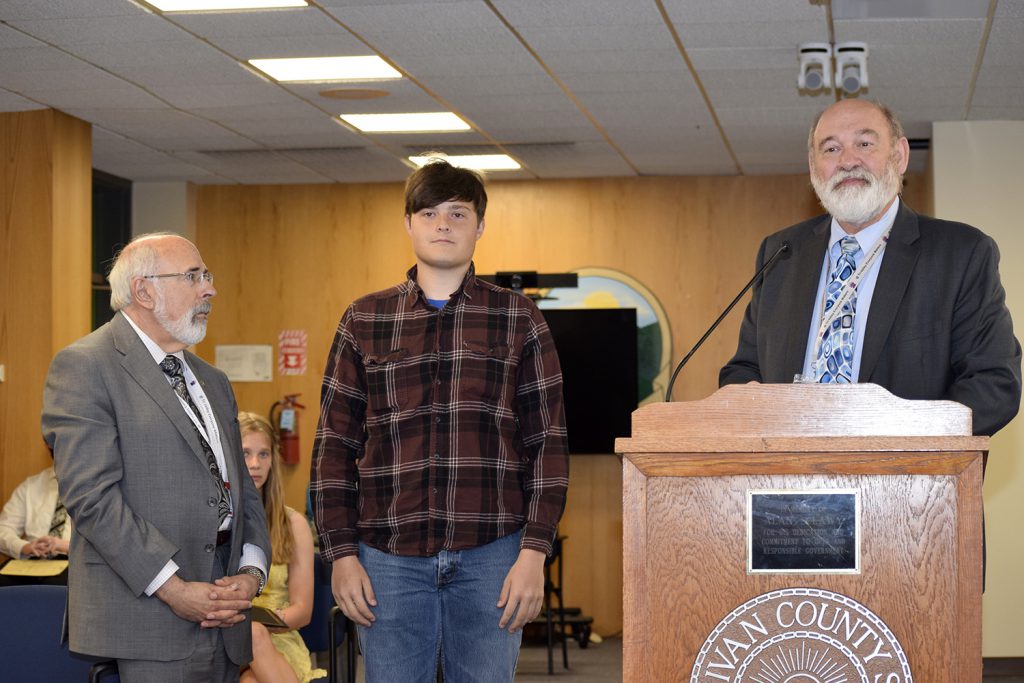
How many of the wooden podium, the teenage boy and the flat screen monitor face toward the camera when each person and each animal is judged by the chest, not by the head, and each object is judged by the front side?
3

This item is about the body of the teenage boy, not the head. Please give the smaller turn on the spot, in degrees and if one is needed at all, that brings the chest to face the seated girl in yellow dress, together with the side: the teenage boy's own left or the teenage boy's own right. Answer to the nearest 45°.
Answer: approximately 180°

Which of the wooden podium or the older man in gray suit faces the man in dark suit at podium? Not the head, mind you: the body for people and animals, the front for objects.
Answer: the older man in gray suit

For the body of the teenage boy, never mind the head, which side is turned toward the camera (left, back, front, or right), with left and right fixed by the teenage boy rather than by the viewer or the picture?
front

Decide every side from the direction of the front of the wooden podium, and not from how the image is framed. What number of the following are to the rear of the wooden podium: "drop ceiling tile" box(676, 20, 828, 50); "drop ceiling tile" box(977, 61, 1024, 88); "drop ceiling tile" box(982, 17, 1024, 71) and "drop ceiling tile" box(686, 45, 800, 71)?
4

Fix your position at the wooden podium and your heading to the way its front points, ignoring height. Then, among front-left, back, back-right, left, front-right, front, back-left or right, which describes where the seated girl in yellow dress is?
back-right

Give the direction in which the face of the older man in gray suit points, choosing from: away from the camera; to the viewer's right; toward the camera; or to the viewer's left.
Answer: to the viewer's right

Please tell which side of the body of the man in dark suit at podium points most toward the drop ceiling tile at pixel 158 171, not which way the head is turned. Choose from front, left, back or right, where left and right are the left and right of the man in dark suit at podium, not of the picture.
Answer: right

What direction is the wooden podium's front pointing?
toward the camera

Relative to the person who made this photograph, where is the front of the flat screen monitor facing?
facing the viewer

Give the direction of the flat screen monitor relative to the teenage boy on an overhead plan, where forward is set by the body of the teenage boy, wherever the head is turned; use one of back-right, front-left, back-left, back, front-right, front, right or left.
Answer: back

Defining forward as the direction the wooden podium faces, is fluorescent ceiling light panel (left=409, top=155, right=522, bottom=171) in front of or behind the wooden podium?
behind

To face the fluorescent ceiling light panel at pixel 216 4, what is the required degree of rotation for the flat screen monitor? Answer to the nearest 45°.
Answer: approximately 45° to its right

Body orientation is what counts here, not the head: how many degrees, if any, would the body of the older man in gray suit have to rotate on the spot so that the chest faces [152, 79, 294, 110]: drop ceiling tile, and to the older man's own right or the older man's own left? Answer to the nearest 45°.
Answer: approximately 135° to the older man's own left

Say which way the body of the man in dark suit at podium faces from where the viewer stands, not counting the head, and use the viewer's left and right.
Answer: facing the viewer and to the left of the viewer
